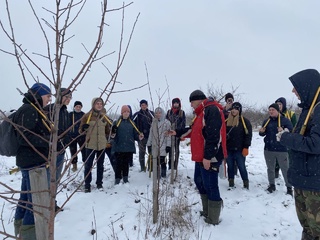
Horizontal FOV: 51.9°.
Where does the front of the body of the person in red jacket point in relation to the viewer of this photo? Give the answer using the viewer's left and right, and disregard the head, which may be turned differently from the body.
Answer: facing to the left of the viewer
